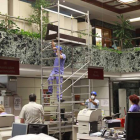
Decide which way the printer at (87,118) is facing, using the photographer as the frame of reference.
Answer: facing the viewer and to the left of the viewer

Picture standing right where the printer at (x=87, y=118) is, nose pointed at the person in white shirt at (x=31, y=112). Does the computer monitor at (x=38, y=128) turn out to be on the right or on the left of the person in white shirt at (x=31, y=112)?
left

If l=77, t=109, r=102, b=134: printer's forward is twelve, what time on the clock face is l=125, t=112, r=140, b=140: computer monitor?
The computer monitor is roughly at 10 o'clock from the printer.
